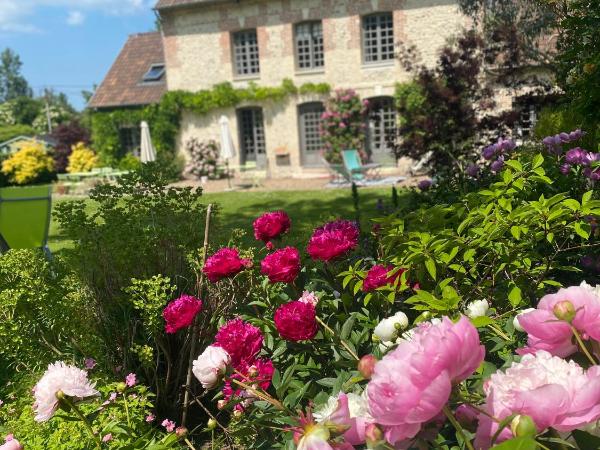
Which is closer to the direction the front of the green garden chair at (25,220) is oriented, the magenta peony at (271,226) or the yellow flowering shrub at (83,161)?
the yellow flowering shrub

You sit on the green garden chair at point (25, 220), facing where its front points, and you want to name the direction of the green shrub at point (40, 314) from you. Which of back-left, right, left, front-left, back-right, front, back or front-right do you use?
back

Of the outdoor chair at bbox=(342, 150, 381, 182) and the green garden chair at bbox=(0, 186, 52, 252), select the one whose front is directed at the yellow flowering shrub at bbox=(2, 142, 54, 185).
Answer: the green garden chair

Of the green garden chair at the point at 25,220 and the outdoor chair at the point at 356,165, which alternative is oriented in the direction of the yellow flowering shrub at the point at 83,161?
the green garden chair

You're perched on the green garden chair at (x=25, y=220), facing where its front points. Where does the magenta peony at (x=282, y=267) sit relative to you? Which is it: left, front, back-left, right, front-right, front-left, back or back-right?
back

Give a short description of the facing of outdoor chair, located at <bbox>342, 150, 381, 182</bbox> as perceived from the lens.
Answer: facing to the right of the viewer

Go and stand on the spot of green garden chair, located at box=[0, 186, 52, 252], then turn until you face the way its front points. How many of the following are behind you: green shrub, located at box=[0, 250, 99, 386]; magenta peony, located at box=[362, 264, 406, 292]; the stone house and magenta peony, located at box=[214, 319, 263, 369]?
3

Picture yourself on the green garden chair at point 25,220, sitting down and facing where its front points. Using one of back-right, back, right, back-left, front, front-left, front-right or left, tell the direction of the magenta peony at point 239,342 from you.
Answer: back

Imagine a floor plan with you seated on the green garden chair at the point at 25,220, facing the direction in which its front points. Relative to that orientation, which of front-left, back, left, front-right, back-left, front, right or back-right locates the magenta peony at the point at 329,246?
back

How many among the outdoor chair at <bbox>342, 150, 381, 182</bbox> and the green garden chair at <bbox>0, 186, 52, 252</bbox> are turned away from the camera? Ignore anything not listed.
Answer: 1

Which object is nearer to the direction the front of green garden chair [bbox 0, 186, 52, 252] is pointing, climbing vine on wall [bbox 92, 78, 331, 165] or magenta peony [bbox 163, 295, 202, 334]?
the climbing vine on wall

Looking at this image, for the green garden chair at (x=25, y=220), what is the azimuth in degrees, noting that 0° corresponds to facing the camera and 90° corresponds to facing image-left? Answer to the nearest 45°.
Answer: approximately 180°

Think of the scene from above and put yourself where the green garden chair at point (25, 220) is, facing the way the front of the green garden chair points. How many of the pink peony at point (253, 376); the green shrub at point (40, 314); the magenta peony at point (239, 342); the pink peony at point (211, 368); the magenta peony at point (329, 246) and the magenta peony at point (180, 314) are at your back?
6

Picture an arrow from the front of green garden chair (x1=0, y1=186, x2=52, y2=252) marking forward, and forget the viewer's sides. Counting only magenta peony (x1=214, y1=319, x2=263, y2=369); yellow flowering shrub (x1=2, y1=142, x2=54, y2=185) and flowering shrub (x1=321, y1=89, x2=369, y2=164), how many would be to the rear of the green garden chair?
1

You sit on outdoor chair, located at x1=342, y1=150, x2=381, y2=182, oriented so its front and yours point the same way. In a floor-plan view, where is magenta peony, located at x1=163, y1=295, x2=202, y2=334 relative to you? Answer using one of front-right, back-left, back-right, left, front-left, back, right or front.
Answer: right

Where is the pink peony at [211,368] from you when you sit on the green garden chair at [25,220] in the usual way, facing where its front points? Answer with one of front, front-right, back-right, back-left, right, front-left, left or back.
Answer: back

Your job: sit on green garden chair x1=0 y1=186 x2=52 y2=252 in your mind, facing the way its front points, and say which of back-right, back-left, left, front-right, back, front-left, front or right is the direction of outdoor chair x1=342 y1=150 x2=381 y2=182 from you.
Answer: front-right

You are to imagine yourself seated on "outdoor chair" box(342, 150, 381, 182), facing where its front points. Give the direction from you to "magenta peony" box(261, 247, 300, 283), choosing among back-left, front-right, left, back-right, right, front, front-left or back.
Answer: right

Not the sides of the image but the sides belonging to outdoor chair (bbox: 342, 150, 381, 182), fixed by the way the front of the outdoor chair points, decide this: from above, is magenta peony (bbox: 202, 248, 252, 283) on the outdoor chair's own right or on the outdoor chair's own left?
on the outdoor chair's own right

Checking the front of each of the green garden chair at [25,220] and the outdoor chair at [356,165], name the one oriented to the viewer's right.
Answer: the outdoor chair
